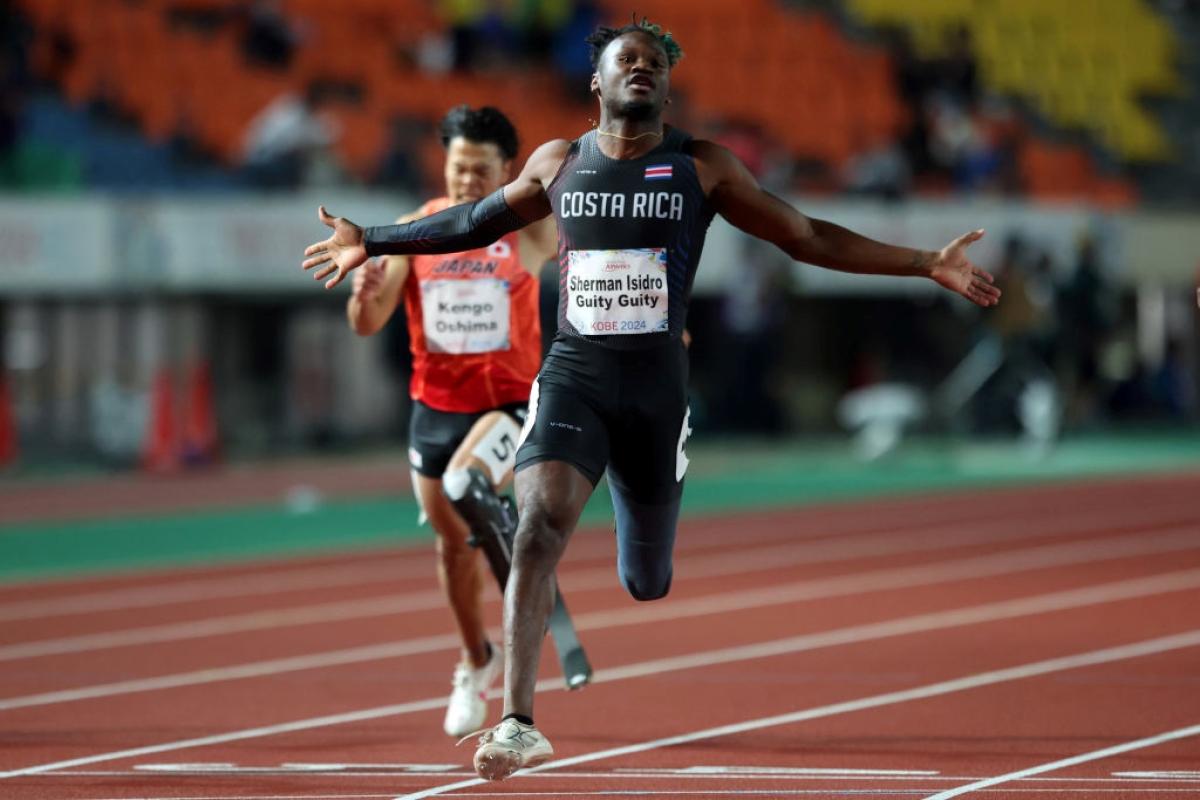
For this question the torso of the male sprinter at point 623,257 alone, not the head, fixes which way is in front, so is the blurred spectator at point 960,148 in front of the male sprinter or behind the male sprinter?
behind

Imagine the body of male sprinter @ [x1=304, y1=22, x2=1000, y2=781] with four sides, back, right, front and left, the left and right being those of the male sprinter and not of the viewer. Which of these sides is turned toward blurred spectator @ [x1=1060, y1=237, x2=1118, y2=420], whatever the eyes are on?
back

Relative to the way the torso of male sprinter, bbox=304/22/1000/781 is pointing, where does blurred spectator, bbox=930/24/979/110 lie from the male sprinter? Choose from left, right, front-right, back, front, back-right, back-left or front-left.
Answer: back

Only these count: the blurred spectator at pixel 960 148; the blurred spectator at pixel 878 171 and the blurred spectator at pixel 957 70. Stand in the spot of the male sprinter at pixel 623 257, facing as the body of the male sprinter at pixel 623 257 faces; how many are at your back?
3

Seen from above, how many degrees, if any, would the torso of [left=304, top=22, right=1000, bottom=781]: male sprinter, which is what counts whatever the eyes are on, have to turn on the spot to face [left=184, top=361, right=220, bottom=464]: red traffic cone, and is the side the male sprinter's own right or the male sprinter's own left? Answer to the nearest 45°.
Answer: approximately 180°

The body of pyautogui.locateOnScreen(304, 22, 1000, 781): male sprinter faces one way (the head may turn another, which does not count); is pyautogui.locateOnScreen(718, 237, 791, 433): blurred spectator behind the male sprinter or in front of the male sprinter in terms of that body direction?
behind

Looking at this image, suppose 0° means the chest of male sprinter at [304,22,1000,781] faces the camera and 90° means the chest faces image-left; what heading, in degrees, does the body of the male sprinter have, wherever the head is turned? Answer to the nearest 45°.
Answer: approximately 0°

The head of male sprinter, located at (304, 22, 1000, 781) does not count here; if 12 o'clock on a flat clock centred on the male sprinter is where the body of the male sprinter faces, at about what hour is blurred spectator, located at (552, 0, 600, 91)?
The blurred spectator is roughly at 6 o'clock from the male sprinter.
